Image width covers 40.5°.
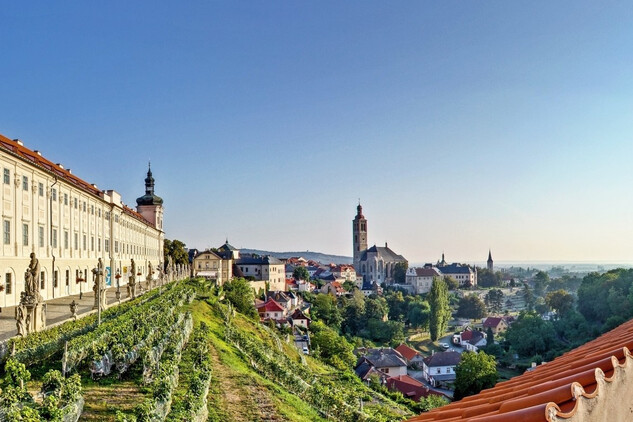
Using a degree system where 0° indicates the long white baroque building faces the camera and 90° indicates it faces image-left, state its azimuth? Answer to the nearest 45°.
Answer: approximately 315°

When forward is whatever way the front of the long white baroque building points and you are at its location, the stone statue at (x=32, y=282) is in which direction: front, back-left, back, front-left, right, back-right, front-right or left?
front-right
